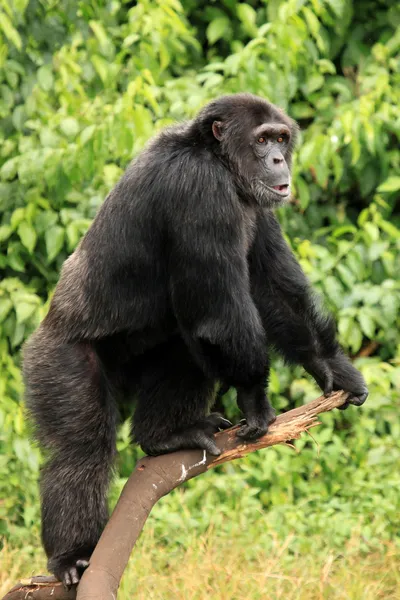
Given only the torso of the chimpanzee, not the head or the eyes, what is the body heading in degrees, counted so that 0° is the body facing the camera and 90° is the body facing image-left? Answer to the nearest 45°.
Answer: approximately 270°
